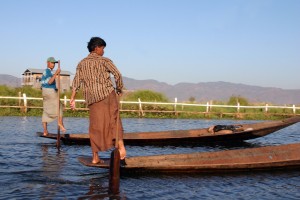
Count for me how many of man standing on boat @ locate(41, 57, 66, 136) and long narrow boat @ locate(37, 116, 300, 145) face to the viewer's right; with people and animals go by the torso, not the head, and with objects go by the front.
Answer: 2

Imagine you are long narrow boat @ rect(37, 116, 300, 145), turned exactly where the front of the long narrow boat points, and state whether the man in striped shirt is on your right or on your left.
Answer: on your right

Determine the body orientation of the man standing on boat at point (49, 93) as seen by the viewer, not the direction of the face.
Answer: to the viewer's right

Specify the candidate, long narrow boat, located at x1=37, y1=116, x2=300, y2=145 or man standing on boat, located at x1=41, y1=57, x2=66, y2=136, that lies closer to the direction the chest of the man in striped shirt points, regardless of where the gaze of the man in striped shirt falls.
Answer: the long narrow boat

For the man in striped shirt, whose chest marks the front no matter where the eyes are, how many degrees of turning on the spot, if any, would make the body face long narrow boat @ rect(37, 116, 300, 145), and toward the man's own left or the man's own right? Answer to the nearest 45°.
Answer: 0° — they already face it

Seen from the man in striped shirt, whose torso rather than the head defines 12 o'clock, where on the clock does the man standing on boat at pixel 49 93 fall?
The man standing on boat is roughly at 10 o'clock from the man in striped shirt.

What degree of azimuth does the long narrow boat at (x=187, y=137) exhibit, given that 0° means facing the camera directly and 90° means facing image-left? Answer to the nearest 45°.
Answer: approximately 270°

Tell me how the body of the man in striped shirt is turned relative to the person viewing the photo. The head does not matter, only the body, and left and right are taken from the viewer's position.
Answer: facing away from the viewer and to the right of the viewer
